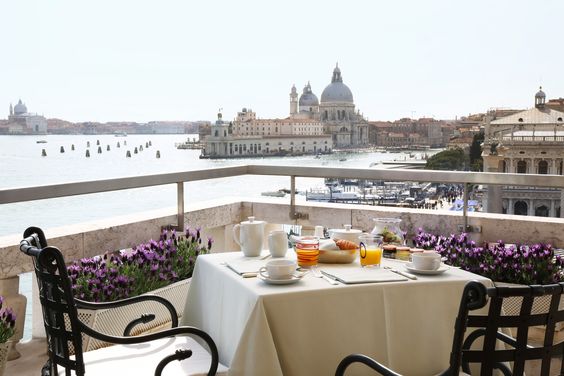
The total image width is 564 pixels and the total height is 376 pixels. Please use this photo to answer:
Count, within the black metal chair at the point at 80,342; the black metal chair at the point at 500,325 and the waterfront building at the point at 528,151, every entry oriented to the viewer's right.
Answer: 1

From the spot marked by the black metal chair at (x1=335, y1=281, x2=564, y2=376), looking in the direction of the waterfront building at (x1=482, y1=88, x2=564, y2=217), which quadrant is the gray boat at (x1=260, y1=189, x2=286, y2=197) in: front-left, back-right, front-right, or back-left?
front-left

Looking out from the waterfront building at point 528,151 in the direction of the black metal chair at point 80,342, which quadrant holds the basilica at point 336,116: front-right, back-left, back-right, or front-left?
back-right

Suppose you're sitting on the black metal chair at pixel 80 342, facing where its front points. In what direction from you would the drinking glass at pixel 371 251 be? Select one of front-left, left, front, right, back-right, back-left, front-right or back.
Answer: front

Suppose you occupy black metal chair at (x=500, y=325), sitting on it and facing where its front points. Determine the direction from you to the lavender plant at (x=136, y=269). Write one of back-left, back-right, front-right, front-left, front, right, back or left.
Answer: front

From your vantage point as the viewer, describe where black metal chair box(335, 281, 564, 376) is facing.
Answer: facing away from the viewer and to the left of the viewer

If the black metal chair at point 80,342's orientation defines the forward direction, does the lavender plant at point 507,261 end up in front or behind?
in front

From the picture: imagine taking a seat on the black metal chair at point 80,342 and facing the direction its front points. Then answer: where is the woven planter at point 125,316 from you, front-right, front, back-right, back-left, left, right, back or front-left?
left

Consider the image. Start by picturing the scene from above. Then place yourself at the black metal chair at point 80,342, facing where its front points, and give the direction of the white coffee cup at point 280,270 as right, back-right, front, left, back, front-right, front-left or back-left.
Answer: front

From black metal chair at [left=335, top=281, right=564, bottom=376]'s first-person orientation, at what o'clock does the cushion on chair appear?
The cushion on chair is roughly at 11 o'clock from the black metal chair.

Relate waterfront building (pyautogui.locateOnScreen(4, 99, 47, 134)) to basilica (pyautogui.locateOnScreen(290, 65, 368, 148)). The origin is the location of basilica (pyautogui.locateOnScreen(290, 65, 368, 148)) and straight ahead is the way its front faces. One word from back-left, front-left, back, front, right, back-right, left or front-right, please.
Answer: back

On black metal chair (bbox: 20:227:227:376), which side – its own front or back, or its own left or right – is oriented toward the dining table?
front

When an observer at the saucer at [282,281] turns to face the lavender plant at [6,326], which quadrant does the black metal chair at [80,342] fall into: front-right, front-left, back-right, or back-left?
front-left

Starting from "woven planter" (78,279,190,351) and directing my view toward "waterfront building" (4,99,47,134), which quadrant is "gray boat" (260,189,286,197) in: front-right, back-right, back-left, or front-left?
front-right

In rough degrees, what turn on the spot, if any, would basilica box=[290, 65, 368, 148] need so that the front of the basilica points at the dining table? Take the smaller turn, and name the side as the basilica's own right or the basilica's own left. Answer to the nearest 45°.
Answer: approximately 45° to the basilica's own right

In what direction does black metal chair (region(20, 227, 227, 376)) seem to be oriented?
to the viewer's right
